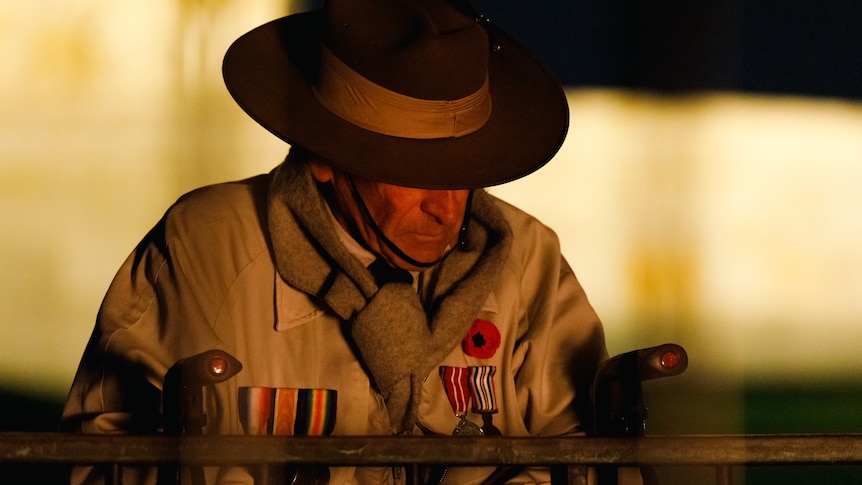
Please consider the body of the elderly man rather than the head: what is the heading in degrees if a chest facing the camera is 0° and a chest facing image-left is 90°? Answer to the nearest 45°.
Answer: approximately 315°
